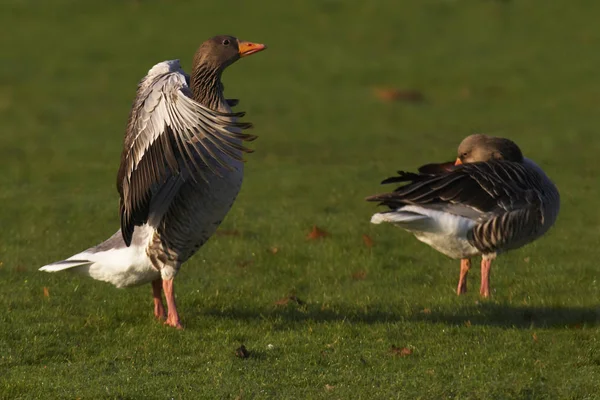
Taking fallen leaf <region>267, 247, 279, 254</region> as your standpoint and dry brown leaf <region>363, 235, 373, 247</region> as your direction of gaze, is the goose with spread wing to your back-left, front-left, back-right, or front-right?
back-right

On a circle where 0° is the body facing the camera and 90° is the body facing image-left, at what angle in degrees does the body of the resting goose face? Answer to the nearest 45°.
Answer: approximately 270°

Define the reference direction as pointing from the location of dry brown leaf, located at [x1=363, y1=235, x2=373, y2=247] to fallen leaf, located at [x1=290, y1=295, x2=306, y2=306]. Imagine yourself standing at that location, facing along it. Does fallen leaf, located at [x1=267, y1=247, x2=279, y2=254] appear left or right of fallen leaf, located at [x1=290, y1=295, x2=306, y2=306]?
right

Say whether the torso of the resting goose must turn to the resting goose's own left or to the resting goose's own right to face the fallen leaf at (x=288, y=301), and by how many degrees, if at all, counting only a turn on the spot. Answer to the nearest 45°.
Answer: approximately 180°

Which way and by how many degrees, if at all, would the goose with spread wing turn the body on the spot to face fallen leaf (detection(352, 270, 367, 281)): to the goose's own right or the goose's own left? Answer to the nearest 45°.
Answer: approximately 45° to the goose's own left

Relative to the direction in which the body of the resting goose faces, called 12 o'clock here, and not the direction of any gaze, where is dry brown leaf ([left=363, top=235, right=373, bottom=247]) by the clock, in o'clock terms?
The dry brown leaf is roughly at 8 o'clock from the resting goose.

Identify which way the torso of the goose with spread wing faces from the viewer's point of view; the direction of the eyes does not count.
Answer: to the viewer's right

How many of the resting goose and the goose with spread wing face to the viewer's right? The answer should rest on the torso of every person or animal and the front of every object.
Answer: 2

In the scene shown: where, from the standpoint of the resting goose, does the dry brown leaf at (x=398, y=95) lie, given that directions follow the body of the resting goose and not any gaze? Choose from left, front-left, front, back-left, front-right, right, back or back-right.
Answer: left

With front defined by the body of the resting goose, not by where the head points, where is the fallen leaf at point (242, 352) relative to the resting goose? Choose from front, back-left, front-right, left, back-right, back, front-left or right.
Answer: back-right
